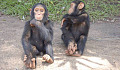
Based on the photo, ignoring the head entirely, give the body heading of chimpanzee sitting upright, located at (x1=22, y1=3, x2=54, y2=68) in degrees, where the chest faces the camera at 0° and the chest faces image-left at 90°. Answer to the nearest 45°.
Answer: approximately 0°

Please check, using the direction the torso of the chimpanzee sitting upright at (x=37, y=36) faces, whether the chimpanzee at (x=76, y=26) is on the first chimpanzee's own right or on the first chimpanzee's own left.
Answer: on the first chimpanzee's own left
